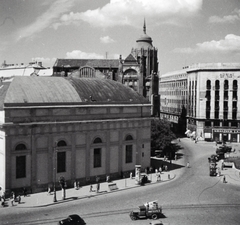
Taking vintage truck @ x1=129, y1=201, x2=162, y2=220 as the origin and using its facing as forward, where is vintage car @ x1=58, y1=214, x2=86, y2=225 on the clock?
vintage car @ x1=58, y1=214, x2=86, y2=225 is roughly at 11 o'clock from vintage truck @ x1=129, y1=201, x2=162, y2=220.

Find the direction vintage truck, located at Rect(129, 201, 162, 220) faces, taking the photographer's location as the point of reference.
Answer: facing to the left of the viewer
